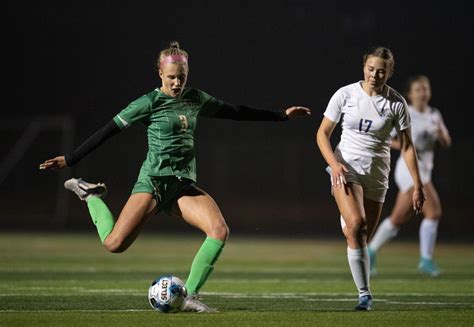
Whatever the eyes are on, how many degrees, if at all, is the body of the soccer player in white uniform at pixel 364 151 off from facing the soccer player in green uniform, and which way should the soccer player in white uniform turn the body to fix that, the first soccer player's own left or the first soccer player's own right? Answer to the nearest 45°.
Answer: approximately 45° to the first soccer player's own right

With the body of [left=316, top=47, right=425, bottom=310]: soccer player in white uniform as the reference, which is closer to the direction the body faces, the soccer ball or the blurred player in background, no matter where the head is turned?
the soccer ball

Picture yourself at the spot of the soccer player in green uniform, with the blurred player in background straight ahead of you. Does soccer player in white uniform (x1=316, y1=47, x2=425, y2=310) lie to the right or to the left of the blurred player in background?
right

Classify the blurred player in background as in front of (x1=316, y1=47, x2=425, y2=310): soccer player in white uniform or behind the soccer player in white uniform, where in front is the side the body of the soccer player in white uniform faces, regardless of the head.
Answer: behind

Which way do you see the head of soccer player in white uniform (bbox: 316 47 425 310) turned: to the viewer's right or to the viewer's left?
to the viewer's left

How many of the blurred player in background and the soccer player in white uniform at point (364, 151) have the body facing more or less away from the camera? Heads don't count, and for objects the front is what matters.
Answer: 0

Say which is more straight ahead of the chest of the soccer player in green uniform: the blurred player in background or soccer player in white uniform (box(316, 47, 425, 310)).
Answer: the soccer player in white uniform

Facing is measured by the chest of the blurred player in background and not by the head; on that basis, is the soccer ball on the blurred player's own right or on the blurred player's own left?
on the blurred player's own right

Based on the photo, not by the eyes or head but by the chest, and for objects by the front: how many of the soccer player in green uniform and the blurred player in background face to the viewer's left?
0

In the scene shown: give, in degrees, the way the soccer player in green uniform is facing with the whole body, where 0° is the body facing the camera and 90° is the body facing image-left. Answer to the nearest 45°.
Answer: approximately 315°

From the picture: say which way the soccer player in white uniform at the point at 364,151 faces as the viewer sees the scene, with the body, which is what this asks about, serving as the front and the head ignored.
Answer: toward the camera
